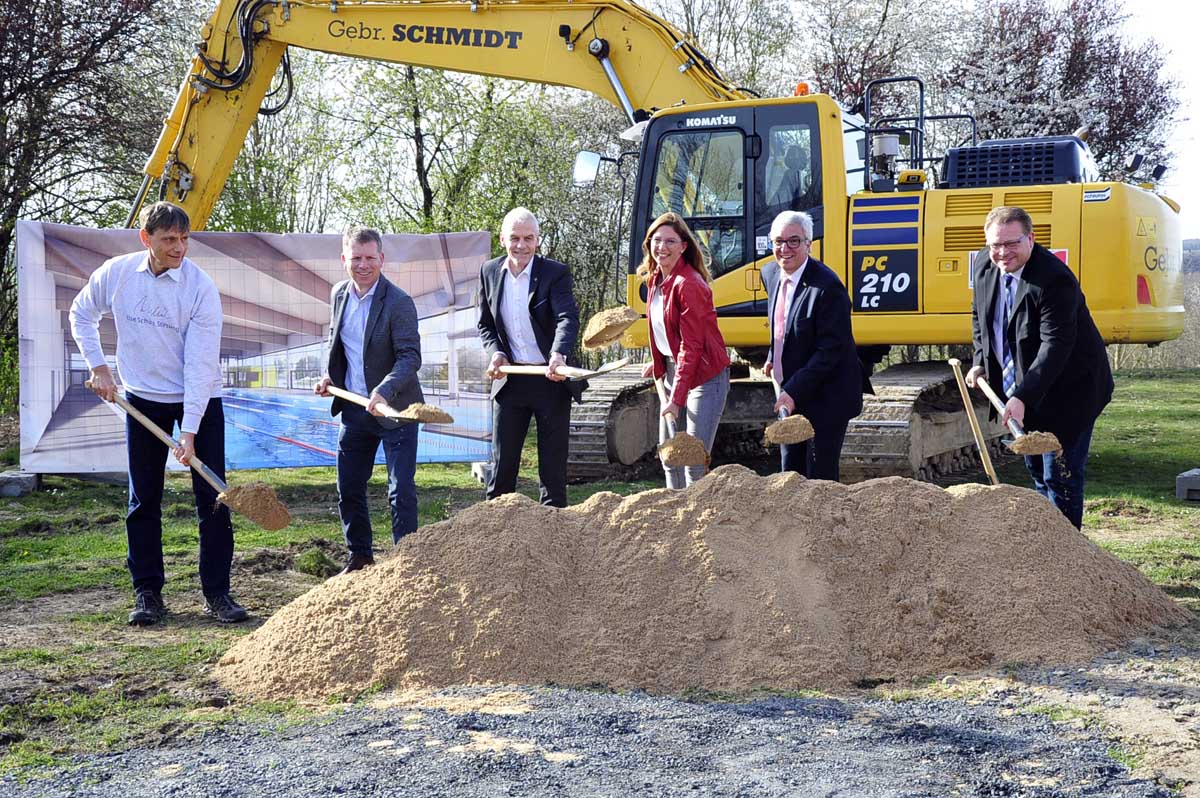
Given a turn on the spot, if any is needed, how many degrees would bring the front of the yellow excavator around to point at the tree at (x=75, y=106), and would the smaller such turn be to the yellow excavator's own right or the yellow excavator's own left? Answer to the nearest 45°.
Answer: approximately 45° to the yellow excavator's own right

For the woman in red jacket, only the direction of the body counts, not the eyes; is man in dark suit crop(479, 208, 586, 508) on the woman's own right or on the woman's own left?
on the woman's own right

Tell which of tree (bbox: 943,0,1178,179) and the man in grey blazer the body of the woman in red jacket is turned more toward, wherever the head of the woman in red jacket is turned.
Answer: the man in grey blazer

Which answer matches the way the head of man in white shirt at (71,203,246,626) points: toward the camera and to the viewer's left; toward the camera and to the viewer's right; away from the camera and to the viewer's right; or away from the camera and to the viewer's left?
toward the camera and to the viewer's right

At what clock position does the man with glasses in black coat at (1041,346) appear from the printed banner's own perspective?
The man with glasses in black coat is roughly at 11 o'clock from the printed banner.

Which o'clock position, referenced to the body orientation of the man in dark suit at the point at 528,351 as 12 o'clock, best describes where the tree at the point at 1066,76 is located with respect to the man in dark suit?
The tree is roughly at 7 o'clock from the man in dark suit.

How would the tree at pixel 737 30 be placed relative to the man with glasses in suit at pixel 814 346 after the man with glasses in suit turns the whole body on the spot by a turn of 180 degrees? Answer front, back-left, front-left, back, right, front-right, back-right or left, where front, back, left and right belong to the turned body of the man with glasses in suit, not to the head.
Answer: front-left

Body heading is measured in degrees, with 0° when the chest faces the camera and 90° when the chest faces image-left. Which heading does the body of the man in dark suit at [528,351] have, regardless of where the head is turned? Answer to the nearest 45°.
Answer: approximately 0°

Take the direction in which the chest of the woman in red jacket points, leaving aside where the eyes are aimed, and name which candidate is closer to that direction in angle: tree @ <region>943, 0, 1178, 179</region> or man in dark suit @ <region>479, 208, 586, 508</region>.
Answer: the man in dark suit

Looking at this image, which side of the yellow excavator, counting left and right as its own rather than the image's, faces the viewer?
left

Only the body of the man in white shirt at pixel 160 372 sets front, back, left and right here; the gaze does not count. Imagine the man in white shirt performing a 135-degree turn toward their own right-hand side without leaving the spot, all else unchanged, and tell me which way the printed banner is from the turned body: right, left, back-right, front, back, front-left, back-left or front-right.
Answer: front-right
